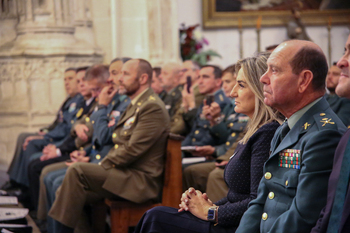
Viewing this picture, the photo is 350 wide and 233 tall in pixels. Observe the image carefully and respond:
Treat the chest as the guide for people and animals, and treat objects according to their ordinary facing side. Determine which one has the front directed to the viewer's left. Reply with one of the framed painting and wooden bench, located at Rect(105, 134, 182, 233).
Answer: the wooden bench

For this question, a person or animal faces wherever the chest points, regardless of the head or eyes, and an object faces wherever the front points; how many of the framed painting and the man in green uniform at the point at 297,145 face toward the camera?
1

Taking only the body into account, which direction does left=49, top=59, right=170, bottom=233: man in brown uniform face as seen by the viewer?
to the viewer's left

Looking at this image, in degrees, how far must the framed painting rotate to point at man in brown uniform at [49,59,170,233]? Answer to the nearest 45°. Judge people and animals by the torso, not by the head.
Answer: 0° — it already faces them

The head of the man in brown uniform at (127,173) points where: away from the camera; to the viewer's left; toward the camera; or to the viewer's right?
to the viewer's left

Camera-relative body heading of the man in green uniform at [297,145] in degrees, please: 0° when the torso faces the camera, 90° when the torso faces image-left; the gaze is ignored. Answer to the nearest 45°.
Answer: approximately 90°

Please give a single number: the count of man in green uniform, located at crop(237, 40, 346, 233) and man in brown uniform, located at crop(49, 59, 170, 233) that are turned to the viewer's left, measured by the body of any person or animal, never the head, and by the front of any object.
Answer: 2

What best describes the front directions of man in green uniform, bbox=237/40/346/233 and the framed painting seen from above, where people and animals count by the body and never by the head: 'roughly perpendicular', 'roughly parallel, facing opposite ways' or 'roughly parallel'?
roughly perpendicular

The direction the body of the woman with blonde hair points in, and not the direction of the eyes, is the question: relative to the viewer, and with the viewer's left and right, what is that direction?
facing to the left of the viewer

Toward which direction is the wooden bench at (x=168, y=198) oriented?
to the viewer's left

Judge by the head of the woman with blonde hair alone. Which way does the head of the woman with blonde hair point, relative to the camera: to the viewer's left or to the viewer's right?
to the viewer's left
